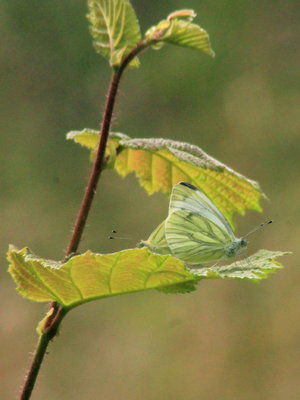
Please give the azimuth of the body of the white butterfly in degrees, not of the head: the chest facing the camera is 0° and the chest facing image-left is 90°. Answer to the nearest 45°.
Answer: approximately 270°
